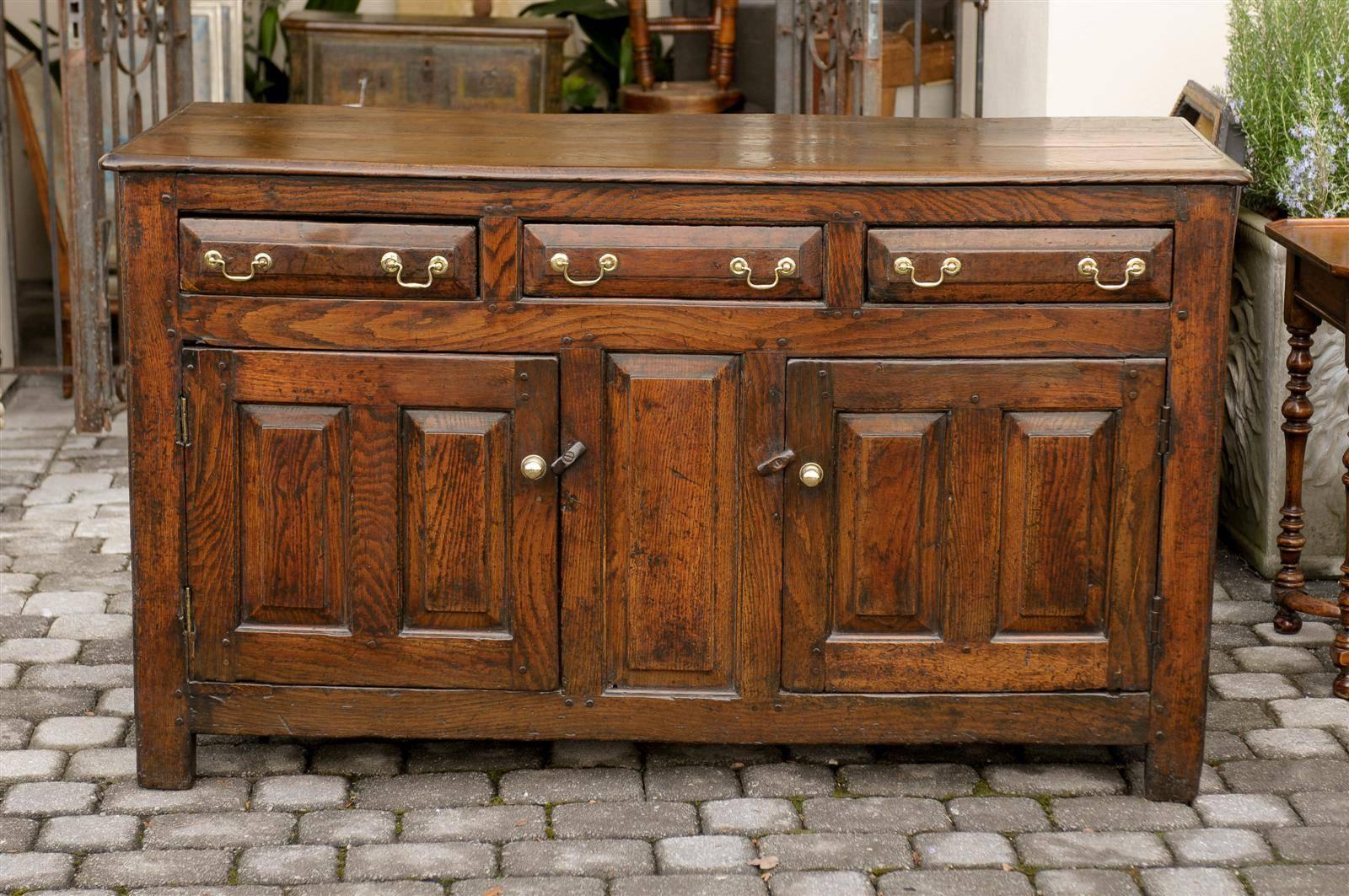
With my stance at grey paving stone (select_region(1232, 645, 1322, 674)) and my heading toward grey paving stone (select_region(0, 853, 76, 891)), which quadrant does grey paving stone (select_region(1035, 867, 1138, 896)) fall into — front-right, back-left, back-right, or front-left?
front-left

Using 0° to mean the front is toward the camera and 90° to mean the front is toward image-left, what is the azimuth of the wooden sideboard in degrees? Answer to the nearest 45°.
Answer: approximately 0°

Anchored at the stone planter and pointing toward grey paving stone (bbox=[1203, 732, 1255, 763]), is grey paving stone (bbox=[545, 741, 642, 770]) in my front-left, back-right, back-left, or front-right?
front-right

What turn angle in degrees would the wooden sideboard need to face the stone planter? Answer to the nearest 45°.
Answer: approximately 135° to its left

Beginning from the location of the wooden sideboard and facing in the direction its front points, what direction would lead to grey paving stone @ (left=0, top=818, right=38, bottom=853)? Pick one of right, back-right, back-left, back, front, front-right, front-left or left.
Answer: right

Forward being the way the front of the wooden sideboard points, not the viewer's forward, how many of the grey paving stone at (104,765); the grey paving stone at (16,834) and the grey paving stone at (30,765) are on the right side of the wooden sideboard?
3

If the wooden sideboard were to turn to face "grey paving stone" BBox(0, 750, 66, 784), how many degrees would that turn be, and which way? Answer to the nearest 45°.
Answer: approximately 90° to its right

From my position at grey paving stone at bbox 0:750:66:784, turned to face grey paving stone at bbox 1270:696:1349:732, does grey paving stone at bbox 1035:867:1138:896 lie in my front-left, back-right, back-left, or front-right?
front-right

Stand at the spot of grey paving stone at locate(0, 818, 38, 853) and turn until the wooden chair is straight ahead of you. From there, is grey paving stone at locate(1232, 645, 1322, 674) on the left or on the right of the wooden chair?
right

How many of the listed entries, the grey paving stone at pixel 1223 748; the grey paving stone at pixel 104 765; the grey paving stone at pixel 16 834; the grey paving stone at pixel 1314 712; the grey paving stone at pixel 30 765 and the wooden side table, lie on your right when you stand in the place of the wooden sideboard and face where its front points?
3

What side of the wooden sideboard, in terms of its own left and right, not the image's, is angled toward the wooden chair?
back

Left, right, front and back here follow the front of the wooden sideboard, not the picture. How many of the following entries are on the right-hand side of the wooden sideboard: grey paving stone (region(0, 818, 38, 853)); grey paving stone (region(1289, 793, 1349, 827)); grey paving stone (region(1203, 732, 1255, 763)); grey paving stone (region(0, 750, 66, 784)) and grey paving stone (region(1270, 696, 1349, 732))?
2

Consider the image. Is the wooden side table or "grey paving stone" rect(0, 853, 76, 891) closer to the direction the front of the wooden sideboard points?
the grey paving stone

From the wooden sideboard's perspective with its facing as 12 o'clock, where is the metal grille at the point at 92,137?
The metal grille is roughly at 5 o'clock from the wooden sideboard.

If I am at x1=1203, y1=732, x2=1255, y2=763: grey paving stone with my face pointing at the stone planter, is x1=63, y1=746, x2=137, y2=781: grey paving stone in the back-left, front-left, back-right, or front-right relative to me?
back-left
